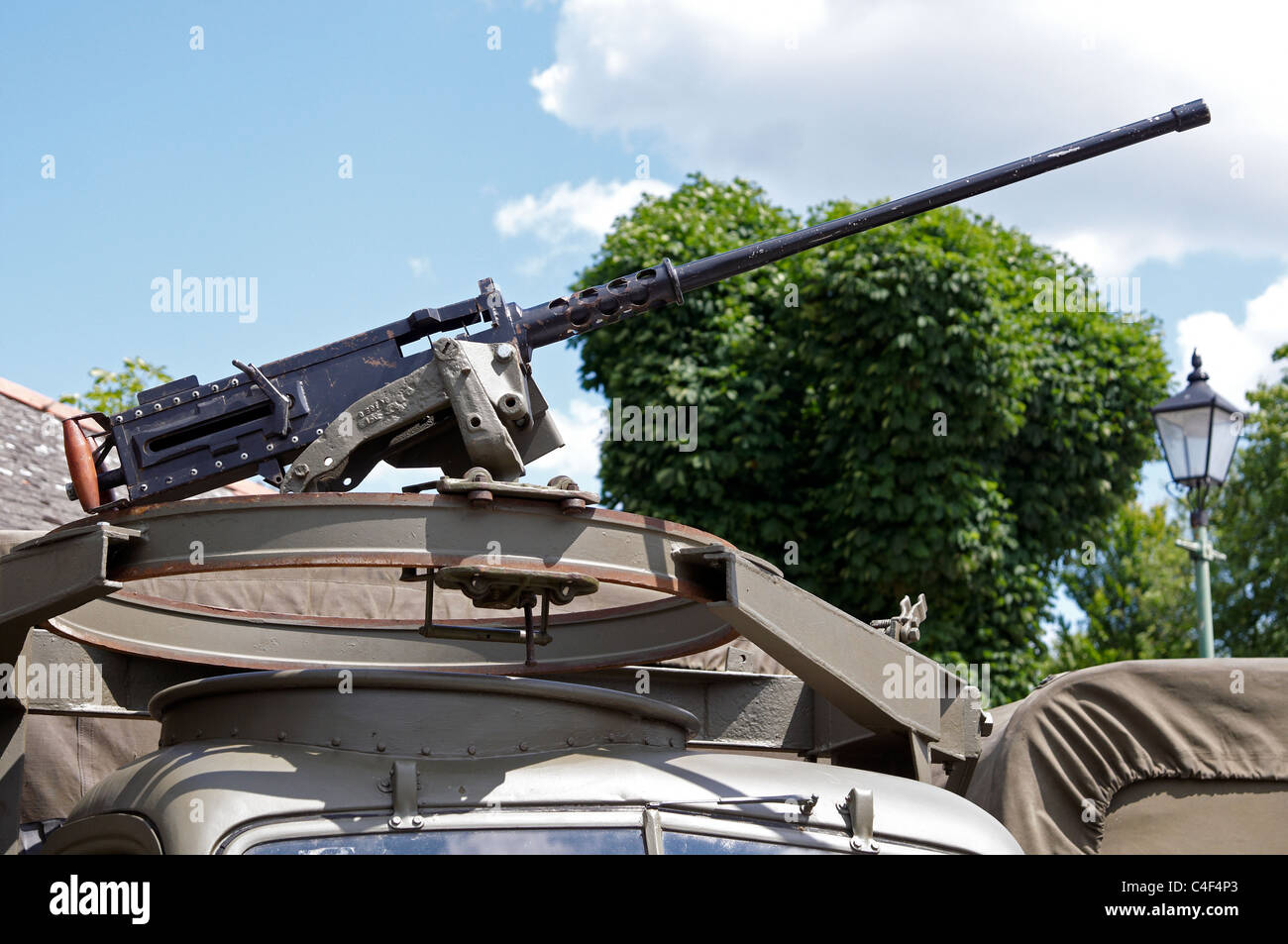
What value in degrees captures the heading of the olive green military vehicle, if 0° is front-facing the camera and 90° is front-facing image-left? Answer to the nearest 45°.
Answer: approximately 315°

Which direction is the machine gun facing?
to the viewer's right

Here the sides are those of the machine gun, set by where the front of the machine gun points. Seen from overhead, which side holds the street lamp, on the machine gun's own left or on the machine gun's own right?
on the machine gun's own left
